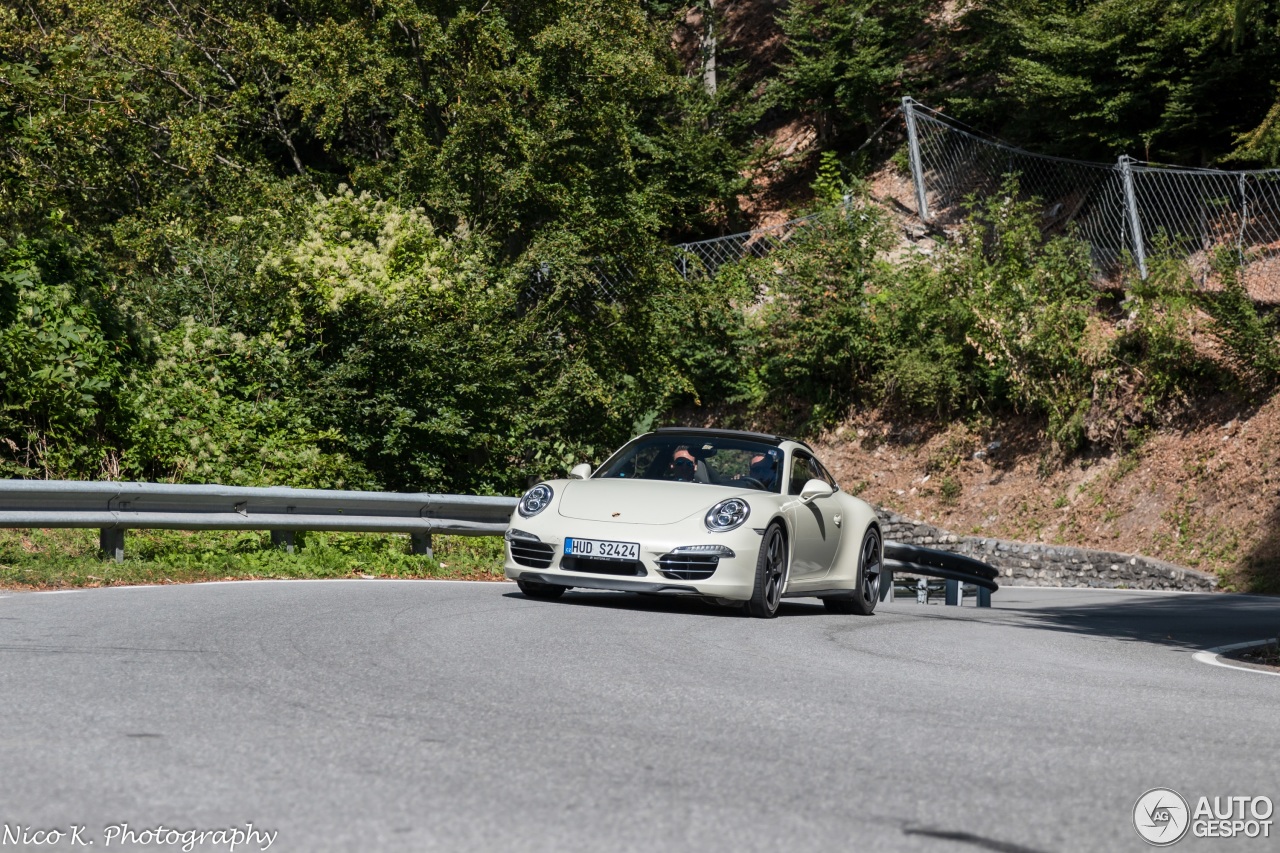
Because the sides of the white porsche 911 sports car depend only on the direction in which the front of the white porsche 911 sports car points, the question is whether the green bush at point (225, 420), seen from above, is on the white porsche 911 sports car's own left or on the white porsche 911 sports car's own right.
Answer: on the white porsche 911 sports car's own right

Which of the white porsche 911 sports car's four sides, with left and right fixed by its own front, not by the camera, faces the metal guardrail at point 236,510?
right

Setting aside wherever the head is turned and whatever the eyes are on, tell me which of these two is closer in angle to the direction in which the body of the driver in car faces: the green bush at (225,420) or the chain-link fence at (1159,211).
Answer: the green bush

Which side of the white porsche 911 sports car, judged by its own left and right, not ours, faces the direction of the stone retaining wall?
back

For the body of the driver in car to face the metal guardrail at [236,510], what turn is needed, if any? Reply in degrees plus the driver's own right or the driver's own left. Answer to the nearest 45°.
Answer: approximately 45° to the driver's own right

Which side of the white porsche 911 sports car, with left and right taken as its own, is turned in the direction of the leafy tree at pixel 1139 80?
back

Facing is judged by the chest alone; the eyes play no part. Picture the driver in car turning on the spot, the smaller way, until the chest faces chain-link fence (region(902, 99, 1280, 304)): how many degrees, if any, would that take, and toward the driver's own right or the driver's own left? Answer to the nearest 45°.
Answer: approximately 180°

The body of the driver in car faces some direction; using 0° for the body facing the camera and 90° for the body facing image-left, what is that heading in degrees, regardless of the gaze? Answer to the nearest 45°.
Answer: approximately 45°

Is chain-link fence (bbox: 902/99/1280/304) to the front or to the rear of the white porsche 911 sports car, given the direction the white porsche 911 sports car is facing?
to the rear

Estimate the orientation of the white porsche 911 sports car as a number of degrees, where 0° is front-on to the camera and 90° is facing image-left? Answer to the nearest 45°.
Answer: approximately 45°
